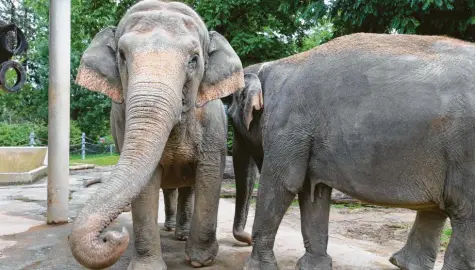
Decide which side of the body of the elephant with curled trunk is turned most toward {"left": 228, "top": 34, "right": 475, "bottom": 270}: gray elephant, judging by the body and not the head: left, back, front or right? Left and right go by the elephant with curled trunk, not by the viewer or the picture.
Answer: left

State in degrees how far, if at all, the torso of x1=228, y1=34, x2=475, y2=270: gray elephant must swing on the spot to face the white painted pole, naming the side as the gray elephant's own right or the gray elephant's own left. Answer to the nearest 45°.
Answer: approximately 45° to the gray elephant's own right

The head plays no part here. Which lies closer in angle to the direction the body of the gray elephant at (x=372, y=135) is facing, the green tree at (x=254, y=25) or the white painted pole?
the white painted pole

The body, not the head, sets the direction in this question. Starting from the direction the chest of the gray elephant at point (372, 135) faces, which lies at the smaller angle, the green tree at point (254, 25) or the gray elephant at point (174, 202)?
the gray elephant

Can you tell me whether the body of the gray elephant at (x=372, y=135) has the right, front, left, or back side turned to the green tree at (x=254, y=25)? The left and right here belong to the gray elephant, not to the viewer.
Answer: right

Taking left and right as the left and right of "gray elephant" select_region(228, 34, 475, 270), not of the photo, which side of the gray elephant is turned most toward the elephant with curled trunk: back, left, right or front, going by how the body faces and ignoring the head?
front

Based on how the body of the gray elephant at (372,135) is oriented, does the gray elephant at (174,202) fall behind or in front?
in front

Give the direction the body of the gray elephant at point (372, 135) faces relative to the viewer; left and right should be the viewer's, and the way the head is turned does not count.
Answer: facing to the left of the viewer

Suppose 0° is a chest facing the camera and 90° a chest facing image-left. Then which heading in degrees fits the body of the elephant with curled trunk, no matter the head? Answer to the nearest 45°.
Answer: approximately 0°

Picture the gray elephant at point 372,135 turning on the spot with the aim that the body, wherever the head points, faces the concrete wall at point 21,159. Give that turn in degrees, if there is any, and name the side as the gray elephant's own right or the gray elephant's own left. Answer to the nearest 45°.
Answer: approximately 45° to the gray elephant's own right

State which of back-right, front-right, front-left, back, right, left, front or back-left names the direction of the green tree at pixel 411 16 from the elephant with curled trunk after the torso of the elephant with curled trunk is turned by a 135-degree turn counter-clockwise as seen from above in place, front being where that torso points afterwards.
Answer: front
